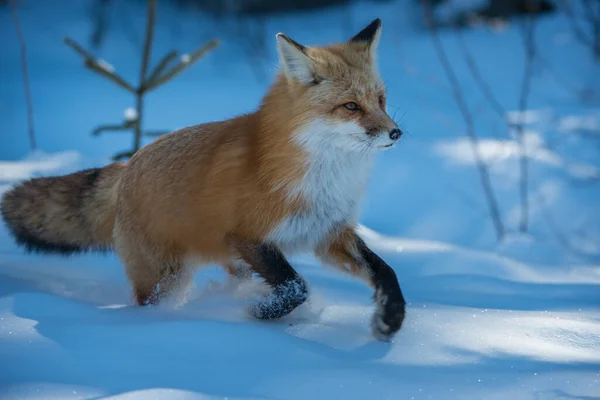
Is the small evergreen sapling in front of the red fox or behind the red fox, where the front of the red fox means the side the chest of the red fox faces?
behind

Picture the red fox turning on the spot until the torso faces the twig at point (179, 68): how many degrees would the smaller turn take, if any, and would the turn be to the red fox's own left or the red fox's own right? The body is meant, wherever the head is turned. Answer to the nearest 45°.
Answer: approximately 135° to the red fox's own left

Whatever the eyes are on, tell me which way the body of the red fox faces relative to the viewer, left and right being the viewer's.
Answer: facing the viewer and to the right of the viewer
